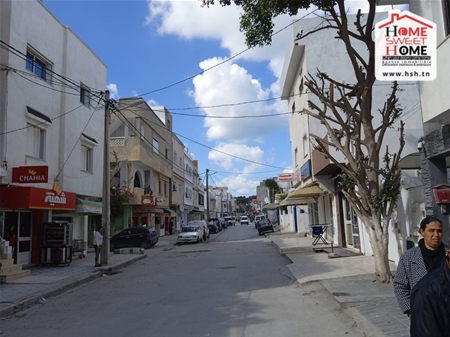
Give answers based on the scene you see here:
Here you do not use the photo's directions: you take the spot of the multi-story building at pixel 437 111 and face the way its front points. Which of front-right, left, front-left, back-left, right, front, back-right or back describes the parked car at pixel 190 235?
front-right

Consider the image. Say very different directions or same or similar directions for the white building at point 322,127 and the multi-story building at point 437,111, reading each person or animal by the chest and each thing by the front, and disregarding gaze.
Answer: same or similar directions

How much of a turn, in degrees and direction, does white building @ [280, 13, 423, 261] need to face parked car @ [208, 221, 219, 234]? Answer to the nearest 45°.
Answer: approximately 45° to its right

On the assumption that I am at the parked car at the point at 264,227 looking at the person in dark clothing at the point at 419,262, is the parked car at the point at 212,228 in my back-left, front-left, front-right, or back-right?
back-right

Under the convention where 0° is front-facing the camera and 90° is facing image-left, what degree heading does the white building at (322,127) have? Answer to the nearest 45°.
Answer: approximately 90°

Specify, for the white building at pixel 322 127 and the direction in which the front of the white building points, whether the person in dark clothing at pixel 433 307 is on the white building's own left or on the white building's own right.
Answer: on the white building's own left

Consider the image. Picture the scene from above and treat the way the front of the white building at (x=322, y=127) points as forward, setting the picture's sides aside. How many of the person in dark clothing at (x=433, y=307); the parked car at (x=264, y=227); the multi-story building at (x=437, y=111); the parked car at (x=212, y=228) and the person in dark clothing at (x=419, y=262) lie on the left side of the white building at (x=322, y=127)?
3

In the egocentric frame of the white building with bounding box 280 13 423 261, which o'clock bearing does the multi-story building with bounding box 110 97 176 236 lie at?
The multi-story building is roughly at 1 o'clock from the white building.

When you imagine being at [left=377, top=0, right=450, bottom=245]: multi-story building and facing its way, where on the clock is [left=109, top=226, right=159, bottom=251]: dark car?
The dark car is roughly at 1 o'clock from the multi-story building.

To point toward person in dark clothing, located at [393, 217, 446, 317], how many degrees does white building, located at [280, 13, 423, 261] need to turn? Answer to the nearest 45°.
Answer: approximately 90° to its left

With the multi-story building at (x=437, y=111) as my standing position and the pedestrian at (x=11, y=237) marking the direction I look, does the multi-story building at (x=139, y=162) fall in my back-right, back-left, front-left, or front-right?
front-right

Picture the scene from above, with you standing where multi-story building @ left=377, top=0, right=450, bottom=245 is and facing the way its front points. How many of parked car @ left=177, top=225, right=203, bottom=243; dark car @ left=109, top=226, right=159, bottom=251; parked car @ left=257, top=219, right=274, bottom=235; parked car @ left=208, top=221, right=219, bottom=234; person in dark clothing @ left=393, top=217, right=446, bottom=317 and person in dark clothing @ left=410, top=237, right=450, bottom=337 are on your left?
2

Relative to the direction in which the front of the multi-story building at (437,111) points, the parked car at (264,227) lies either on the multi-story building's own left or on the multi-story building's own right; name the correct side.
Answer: on the multi-story building's own right

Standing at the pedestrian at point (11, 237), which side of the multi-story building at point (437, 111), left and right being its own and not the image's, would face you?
front

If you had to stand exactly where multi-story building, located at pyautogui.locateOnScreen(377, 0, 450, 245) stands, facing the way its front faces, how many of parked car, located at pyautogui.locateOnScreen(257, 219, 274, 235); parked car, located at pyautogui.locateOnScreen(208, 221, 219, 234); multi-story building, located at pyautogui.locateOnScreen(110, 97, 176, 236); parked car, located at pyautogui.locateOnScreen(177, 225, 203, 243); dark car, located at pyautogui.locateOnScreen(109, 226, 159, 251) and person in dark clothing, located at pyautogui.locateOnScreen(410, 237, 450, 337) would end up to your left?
1

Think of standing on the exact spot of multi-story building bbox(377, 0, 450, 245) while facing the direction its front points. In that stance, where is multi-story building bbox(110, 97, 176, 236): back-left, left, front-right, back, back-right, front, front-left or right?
front-right

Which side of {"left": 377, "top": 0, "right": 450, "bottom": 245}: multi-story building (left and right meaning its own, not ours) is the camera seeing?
left

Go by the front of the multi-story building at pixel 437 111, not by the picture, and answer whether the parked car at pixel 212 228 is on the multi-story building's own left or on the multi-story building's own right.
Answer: on the multi-story building's own right

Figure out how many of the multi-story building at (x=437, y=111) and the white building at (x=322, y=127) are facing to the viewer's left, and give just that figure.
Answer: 2
